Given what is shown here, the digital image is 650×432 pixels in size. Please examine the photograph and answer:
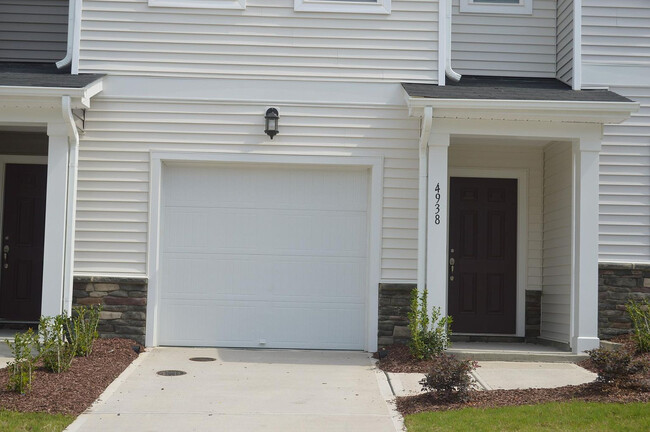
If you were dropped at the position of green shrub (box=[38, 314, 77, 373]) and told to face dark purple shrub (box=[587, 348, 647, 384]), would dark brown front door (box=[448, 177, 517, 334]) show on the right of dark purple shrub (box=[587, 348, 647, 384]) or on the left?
left

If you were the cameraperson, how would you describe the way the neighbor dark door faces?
facing the viewer

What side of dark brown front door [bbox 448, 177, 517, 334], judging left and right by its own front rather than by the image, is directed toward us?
front

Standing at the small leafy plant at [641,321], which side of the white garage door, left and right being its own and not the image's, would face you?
left

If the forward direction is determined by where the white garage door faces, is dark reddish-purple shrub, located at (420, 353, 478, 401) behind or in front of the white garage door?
in front

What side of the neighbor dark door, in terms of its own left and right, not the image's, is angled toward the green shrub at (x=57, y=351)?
front

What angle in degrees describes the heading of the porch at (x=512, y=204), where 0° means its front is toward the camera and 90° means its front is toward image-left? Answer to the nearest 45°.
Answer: approximately 0°
